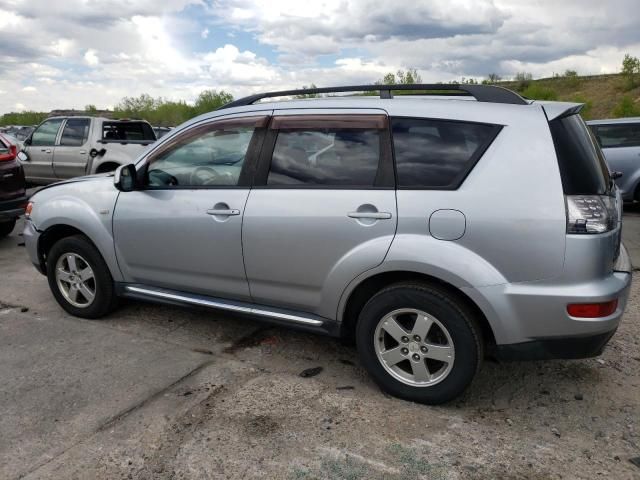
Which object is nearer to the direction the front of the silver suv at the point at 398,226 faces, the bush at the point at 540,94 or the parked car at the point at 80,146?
the parked car

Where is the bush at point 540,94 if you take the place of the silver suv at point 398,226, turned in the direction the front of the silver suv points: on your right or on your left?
on your right

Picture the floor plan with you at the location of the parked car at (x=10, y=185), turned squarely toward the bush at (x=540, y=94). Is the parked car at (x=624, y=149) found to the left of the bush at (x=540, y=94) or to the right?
right

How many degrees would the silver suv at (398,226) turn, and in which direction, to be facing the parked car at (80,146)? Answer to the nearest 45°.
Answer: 0° — it already faces it

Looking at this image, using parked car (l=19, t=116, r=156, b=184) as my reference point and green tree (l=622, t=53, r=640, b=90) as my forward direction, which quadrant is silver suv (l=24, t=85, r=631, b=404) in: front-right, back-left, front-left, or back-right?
back-right

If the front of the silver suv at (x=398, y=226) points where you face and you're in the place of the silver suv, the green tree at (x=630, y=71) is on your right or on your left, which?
on your right

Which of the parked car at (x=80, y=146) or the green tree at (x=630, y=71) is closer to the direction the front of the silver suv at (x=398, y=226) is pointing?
the parked car

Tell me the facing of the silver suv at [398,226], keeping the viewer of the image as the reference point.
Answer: facing away from the viewer and to the left of the viewer
